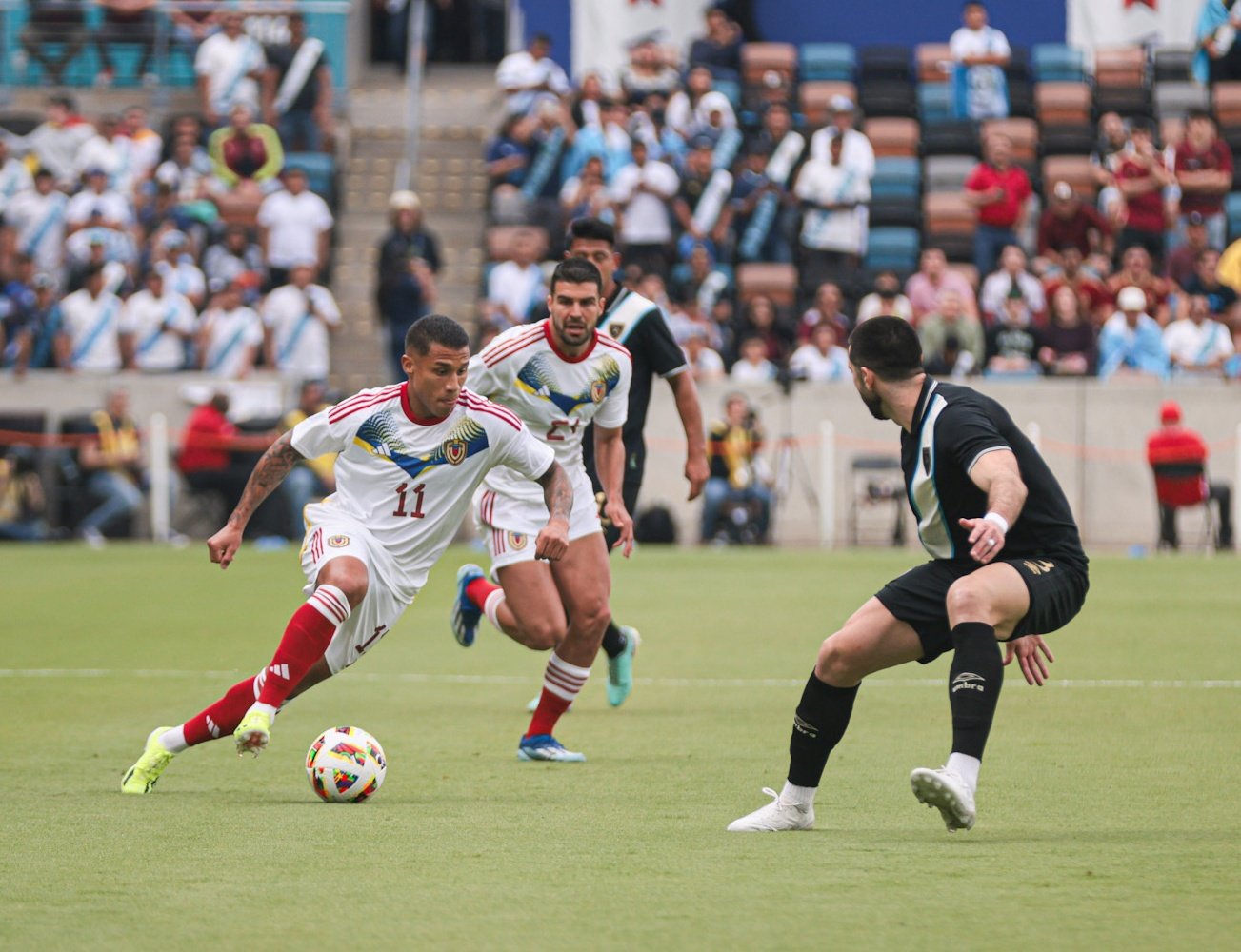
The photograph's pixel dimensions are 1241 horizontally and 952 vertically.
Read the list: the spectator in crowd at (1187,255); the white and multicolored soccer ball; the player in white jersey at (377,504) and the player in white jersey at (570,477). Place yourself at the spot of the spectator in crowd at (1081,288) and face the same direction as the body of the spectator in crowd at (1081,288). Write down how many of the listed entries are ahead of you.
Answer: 3

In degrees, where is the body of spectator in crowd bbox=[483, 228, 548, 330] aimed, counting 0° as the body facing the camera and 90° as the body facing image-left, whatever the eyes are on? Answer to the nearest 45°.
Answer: approximately 0°

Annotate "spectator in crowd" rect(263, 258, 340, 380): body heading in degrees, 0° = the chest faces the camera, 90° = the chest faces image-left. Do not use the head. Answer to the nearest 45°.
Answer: approximately 0°

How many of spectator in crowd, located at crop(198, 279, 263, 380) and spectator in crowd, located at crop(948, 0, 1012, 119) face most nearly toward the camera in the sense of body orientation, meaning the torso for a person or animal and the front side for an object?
2

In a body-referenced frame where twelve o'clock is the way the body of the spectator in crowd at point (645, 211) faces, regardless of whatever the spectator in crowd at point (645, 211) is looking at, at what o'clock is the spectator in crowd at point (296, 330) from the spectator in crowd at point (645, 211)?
the spectator in crowd at point (296, 330) is roughly at 3 o'clock from the spectator in crowd at point (645, 211).

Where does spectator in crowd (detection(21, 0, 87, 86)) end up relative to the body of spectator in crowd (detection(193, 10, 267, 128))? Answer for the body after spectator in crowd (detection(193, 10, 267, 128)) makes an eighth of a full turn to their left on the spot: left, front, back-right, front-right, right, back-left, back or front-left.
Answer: back

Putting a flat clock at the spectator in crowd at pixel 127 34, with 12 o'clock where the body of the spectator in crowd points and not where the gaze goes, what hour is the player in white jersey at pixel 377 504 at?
The player in white jersey is roughly at 12 o'clock from the spectator in crowd.

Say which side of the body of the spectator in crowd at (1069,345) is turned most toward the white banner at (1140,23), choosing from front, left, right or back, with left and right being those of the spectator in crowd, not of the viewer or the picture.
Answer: back

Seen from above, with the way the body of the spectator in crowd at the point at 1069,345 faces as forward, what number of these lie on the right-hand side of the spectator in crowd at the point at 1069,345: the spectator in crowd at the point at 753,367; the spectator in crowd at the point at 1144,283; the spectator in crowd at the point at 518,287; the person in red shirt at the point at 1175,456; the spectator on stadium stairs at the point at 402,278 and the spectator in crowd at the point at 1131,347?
3
